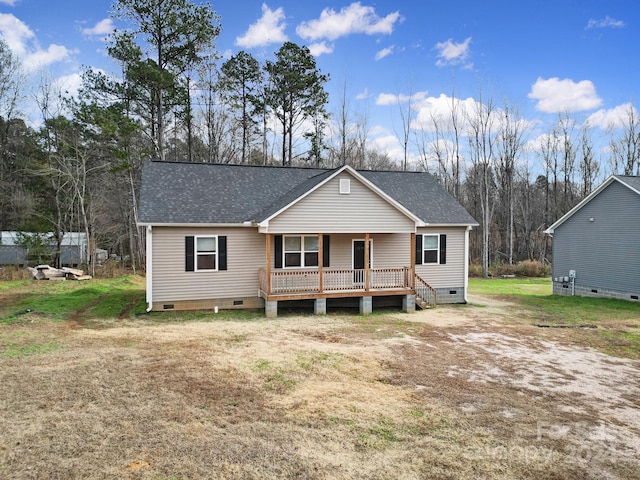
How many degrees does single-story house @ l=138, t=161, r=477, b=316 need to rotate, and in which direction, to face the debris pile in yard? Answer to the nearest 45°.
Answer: approximately 135° to its right

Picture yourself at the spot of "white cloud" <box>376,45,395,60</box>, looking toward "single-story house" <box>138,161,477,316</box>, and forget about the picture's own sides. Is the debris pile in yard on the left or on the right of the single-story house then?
right

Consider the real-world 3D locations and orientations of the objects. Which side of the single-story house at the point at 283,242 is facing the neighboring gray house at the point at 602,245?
left

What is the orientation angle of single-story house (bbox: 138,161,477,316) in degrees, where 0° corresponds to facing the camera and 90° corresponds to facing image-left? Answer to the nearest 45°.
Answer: approximately 0°

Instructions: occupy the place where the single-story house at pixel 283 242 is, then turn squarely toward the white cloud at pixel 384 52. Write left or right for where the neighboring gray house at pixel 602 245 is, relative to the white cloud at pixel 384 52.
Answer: right

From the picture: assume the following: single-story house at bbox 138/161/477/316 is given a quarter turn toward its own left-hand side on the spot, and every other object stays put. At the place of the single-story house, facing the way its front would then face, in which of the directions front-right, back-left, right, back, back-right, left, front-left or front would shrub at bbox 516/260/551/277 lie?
front-left
